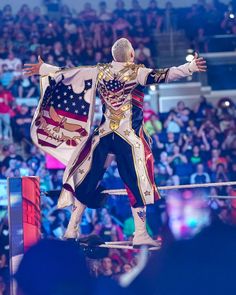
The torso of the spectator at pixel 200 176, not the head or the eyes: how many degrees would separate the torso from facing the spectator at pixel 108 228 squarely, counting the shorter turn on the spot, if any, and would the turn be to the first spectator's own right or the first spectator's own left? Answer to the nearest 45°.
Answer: approximately 45° to the first spectator's own right

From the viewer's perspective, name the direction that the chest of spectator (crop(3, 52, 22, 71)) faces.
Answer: toward the camera

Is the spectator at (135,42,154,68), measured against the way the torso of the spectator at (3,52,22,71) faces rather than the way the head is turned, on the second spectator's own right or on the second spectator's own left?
on the second spectator's own left

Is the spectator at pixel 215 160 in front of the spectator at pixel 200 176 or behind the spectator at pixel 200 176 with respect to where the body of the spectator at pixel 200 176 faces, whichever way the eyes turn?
behind

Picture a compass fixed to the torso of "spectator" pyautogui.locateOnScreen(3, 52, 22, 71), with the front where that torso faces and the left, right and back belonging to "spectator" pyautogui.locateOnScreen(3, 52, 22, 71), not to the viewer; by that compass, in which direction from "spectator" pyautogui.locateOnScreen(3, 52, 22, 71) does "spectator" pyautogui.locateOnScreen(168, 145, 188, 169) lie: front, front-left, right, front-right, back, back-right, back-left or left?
front-left

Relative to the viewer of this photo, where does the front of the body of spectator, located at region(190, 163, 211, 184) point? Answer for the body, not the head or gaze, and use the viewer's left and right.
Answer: facing the viewer

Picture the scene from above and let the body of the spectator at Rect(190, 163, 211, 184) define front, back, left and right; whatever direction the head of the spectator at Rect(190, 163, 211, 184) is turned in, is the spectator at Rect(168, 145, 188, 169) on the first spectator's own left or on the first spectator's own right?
on the first spectator's own right

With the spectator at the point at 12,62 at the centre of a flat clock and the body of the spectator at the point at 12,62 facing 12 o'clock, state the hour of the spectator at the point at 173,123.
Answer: the spectator at the point at 173,123 is roughly at 10 o'clock from the spectator at the point at 12,62.
